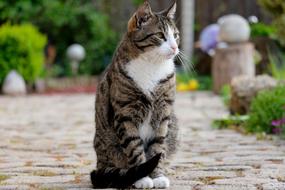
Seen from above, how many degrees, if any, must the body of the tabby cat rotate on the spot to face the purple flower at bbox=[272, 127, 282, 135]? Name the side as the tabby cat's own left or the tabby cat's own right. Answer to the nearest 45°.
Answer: approximately 90° to the tabby cat's own left

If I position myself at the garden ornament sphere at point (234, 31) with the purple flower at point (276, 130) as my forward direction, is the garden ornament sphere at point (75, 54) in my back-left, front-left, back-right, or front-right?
back-right

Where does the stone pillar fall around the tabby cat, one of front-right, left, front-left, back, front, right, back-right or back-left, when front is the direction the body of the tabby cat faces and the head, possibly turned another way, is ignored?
back-left

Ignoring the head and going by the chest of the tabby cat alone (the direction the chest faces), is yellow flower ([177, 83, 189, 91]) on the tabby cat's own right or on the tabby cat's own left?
on the tabby cat's own left

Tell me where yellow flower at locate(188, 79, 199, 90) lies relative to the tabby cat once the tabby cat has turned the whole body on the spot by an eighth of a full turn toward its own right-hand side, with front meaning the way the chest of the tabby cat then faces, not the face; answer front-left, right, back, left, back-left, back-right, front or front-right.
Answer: back

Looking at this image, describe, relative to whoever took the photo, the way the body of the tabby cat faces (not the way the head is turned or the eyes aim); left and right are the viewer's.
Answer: facing the viewer and to the right of the viewer

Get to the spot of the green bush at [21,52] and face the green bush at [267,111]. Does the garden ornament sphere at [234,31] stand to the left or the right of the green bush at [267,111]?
left
